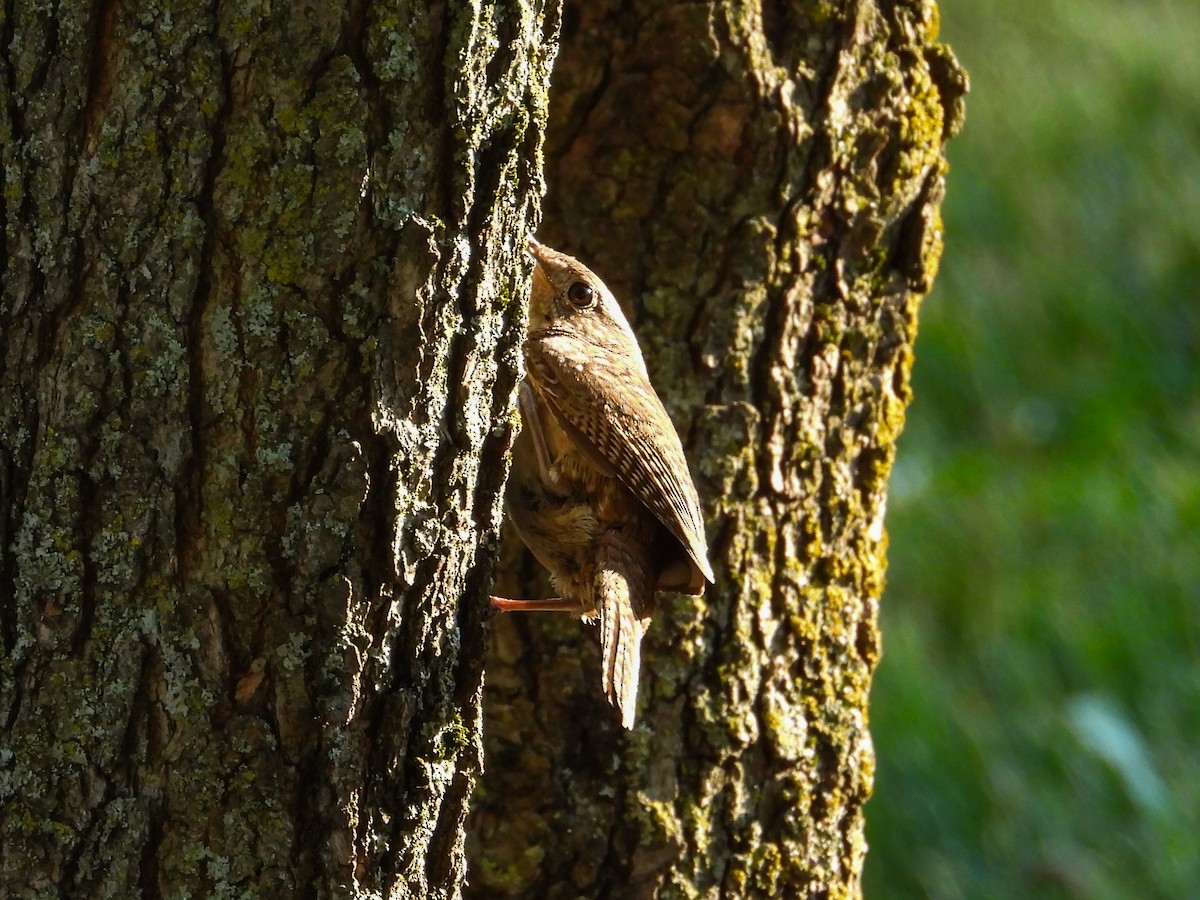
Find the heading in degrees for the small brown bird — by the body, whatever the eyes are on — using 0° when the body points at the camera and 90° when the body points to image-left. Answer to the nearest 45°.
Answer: approximately 90°
